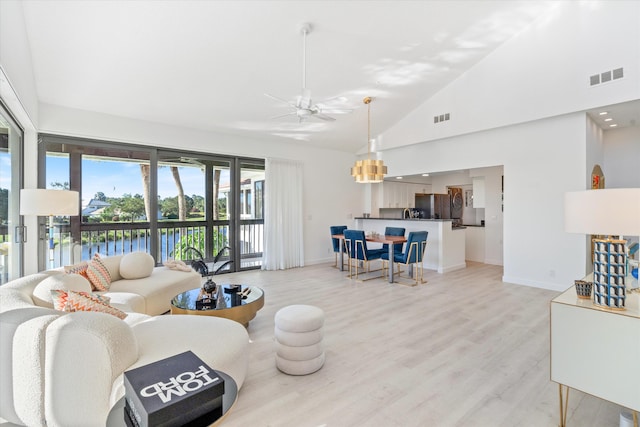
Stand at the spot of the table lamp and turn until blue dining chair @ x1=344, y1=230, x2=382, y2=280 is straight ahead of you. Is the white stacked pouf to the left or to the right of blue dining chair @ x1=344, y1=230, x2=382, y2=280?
left

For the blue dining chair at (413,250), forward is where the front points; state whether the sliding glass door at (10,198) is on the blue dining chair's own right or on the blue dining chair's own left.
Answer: on the blue dining chair's own left

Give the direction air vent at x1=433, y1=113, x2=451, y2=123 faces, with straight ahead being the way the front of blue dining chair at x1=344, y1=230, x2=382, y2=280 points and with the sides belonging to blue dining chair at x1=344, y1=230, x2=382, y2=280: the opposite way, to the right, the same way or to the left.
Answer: the opposite way

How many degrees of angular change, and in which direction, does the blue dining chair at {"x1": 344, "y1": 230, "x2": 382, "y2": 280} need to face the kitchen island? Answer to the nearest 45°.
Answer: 0° — it already faces it

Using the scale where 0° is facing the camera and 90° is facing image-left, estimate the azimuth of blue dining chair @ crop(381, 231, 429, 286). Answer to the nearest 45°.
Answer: approximately 135°

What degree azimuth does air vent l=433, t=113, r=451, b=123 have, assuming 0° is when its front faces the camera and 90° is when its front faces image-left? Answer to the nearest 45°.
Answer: approximately 45°

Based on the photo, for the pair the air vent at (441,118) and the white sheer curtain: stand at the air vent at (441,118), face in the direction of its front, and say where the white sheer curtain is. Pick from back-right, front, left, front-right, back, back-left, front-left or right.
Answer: front-right

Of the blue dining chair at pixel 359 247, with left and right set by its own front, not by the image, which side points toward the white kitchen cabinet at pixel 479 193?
front

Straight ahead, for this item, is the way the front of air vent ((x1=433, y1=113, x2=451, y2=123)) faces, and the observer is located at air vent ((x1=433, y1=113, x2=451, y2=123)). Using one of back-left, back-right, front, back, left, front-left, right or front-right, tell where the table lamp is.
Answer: front-left

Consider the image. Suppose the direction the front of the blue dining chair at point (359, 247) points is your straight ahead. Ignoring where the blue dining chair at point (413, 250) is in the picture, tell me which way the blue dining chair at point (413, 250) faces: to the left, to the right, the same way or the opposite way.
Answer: to the left

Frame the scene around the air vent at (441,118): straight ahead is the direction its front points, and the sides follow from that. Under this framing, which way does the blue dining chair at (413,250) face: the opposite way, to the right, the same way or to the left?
to the right

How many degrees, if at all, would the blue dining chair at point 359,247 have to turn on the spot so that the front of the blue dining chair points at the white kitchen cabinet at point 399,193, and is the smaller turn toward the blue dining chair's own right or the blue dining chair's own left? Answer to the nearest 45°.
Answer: approximately 45° to the blue dining chair's own left

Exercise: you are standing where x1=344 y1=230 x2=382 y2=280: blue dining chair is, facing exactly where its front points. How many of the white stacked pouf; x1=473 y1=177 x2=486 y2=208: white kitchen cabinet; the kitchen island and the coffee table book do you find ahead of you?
2

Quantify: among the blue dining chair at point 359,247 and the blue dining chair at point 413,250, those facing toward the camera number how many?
0

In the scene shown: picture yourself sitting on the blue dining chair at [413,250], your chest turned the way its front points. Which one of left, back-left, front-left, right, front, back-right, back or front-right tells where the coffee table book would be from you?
back-left

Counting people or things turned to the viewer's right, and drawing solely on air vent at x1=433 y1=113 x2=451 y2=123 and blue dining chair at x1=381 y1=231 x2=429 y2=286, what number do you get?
0

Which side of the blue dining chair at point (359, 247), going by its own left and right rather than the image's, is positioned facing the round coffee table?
back

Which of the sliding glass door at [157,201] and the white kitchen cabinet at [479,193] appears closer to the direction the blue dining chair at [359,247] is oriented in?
the white kitchen cabinet
